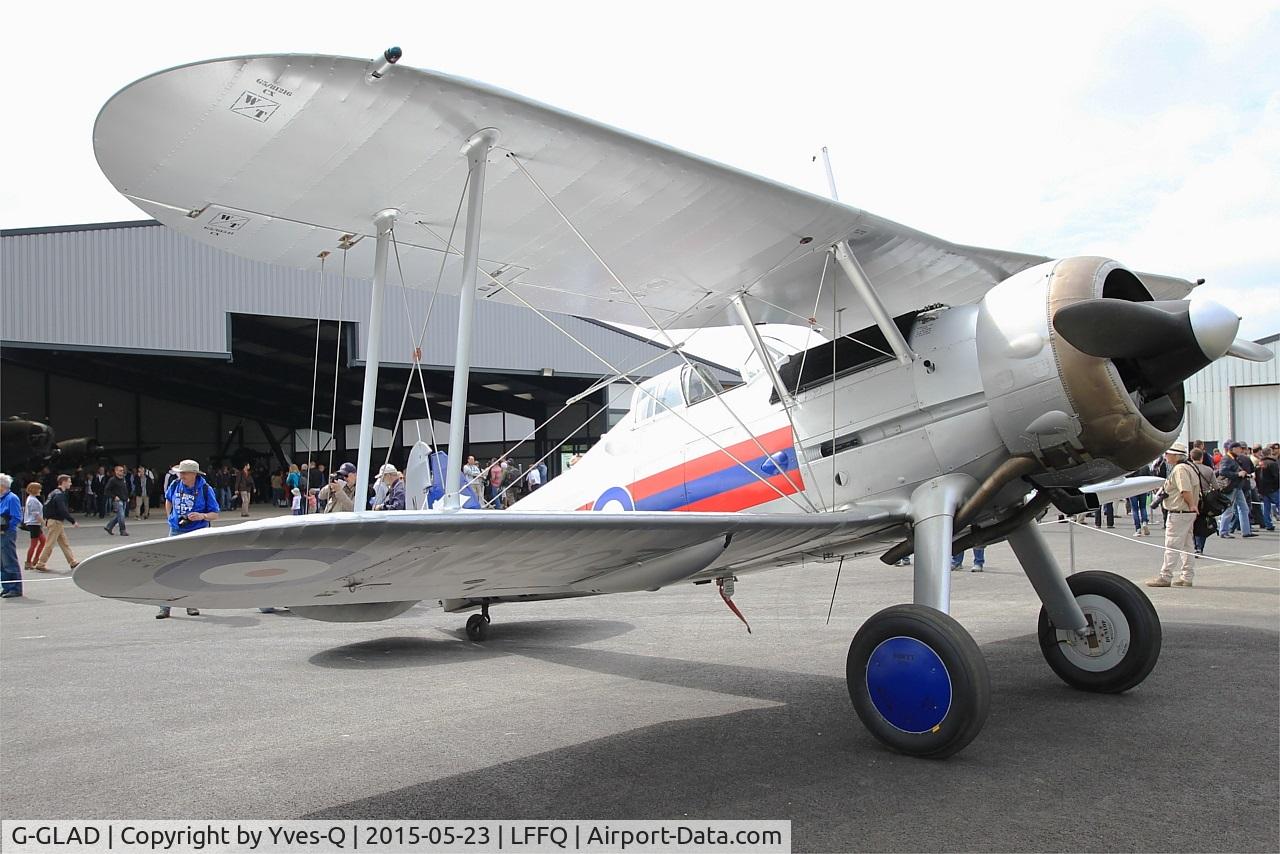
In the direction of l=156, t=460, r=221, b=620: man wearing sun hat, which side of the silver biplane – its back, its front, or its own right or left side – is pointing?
back

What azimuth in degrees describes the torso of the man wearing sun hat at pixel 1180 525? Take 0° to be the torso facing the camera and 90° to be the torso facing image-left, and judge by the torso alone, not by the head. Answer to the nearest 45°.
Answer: approximately 90°

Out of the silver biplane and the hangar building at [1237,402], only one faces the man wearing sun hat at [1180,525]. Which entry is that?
the hangar building

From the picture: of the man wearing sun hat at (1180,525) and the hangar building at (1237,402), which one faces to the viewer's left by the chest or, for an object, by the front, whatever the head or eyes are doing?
the man wearing sun hat

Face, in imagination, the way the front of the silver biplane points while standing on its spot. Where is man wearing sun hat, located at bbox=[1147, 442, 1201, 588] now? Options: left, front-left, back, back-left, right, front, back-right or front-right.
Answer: left

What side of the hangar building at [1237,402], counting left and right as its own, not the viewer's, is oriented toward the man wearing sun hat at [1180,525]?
front

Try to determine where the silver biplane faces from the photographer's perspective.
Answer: facing the viewer and to the right of the viewer

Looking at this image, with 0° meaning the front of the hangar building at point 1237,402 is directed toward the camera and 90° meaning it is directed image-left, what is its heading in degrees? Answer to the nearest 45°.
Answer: approximately 0°

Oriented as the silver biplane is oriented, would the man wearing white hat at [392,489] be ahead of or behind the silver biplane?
behind
